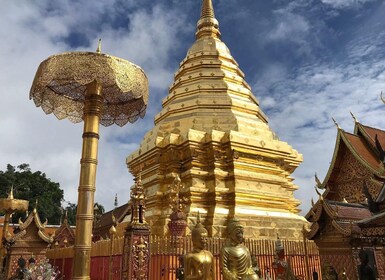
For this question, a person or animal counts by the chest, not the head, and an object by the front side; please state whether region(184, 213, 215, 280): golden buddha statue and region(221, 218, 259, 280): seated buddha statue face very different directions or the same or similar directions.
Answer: same or similar directions

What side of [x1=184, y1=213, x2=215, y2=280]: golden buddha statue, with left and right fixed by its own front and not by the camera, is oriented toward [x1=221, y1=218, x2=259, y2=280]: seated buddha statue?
left

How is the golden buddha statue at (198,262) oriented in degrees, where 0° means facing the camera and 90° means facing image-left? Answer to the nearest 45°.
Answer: approximately 315°

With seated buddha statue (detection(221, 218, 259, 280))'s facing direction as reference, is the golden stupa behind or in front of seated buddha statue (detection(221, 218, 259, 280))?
behind

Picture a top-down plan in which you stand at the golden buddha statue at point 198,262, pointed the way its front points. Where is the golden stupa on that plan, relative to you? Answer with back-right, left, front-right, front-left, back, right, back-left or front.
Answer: back-left

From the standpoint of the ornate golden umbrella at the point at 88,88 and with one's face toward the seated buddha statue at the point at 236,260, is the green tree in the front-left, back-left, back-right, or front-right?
back-left

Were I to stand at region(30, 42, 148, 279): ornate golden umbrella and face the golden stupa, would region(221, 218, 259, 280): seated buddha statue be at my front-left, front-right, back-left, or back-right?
front-right

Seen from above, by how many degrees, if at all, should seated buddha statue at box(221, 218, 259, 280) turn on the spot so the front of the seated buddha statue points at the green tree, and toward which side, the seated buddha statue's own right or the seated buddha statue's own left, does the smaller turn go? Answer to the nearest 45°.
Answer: approximately 180°

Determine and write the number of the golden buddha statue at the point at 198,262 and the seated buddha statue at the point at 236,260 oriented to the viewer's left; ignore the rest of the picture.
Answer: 0

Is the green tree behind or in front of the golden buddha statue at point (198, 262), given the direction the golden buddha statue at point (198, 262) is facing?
behind
